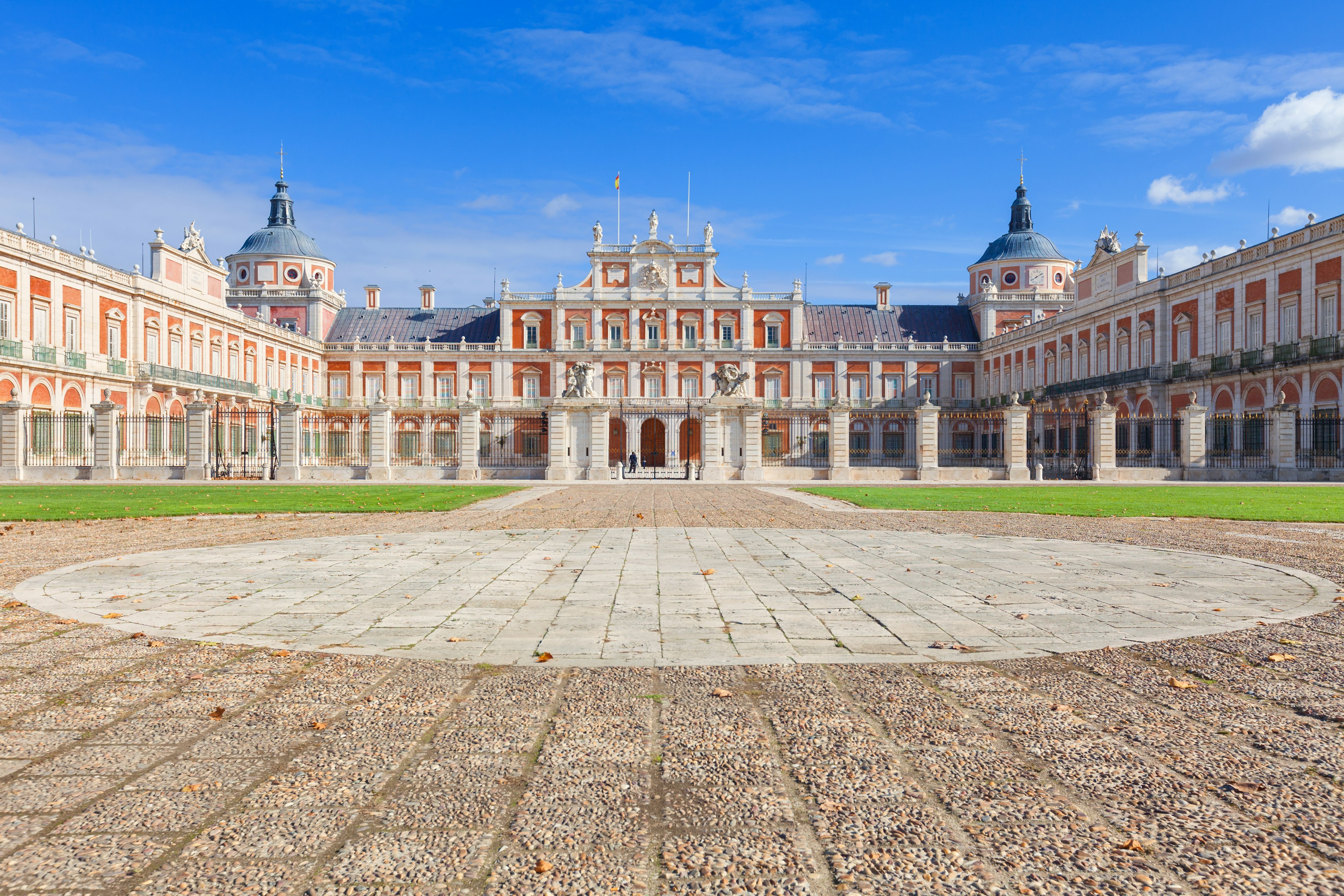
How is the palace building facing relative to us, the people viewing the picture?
facing the viewer
